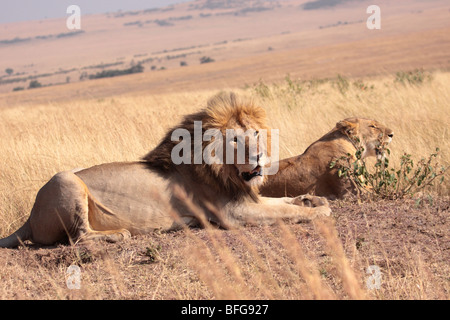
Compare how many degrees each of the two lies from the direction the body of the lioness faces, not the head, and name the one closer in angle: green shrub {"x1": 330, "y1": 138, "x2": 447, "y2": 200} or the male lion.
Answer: the green shrub

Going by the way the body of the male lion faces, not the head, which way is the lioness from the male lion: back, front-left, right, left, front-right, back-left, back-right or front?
front-left

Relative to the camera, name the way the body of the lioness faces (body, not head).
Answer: to the viewer's right

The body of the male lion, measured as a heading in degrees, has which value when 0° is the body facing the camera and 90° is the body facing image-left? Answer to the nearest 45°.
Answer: approximately 270°

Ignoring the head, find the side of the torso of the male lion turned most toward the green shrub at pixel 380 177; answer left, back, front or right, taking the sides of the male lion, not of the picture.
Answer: front

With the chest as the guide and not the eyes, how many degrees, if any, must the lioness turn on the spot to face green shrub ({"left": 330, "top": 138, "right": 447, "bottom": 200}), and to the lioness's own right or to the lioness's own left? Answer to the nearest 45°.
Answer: approximately 45° to the lioness's own right

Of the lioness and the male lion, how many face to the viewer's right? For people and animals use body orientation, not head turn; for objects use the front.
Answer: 2

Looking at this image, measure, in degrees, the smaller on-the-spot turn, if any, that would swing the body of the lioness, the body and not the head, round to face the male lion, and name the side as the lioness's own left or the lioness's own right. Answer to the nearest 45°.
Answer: approximately 135° to the lioness's own right
